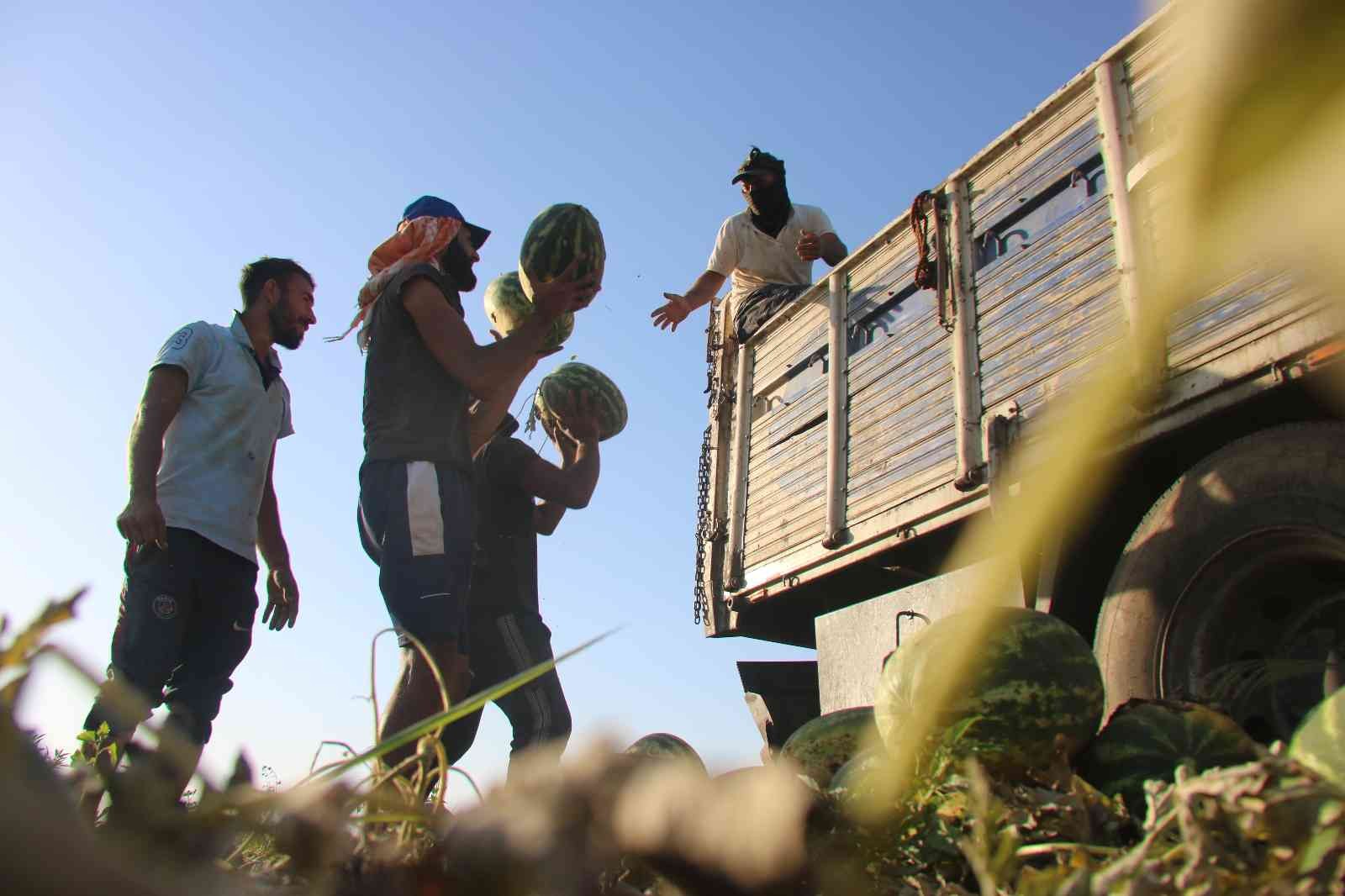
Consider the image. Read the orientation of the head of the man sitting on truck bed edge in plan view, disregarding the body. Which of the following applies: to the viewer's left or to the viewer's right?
to the viewer's left

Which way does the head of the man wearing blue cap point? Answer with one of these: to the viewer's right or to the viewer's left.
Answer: to the viewer's right

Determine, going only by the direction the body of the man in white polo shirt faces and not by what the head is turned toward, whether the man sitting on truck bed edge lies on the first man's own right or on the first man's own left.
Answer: on the first man's own left

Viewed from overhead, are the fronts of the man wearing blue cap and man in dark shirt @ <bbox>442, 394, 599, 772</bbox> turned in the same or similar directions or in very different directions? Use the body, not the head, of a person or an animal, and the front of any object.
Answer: same or similar directions

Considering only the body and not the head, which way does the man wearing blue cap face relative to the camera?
to the viewer's right

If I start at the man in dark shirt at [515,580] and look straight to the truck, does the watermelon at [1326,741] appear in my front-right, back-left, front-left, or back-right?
front-right

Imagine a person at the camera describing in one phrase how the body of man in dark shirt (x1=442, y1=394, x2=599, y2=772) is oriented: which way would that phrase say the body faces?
to the viewer's right

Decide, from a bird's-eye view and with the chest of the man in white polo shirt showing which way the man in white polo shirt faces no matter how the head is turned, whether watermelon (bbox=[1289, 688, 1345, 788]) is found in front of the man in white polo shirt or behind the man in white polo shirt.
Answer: in front

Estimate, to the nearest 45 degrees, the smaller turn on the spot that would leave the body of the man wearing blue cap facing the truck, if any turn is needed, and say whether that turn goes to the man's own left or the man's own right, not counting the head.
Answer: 0° — they already face it

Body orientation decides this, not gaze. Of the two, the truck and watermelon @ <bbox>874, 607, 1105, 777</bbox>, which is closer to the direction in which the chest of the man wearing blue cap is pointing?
the truck

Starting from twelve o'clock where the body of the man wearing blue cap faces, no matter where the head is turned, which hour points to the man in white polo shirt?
The man in white polo shirt is roughly at 7 o'clock from the man wearing blue cap.

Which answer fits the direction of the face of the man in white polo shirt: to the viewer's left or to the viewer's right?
to the viewer's right

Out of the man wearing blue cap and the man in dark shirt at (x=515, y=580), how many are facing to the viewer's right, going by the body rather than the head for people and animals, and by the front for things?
2

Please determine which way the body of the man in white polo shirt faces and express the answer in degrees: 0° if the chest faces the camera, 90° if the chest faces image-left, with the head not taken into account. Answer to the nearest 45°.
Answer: approximately 315°

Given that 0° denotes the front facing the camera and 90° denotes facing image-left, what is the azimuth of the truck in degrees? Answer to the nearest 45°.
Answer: approximately 315°
